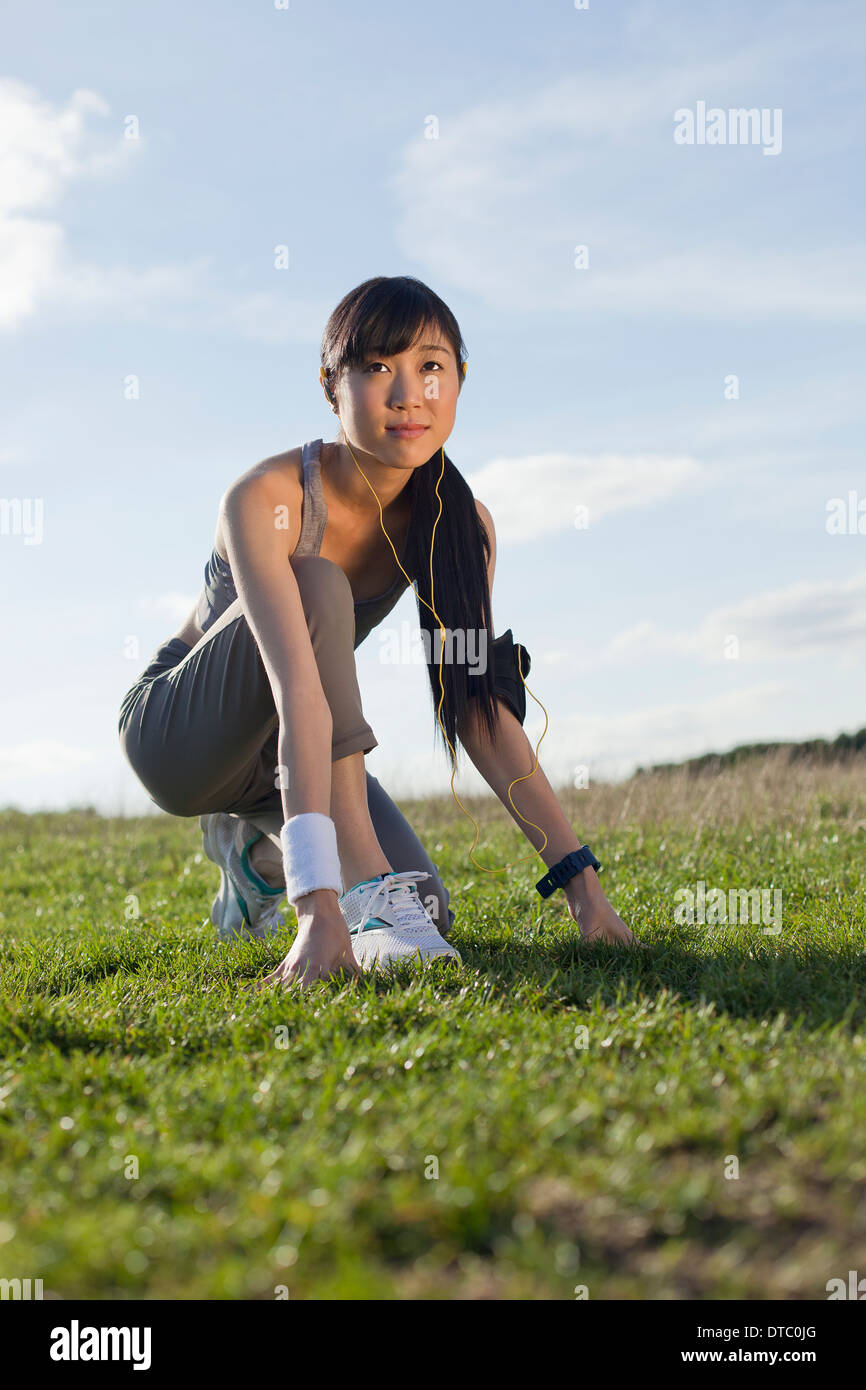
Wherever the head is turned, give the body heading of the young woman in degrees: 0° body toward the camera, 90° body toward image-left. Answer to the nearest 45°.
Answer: approximately 315°
